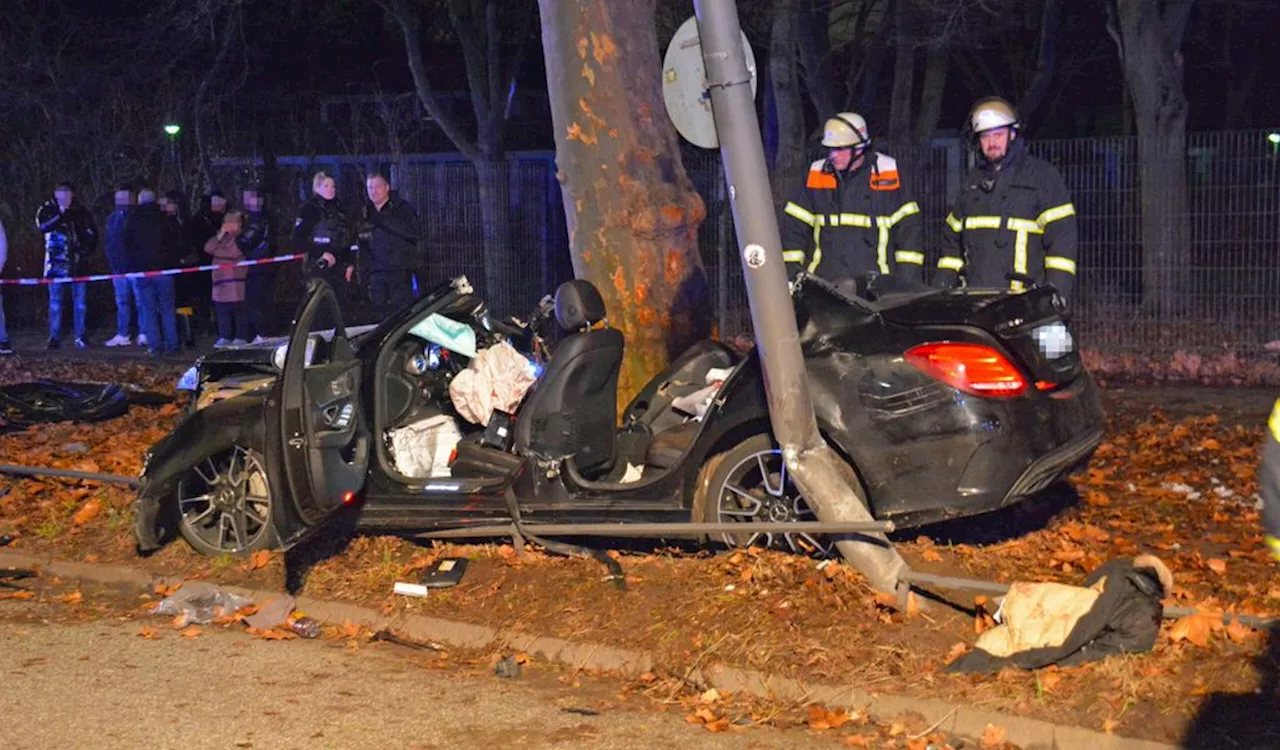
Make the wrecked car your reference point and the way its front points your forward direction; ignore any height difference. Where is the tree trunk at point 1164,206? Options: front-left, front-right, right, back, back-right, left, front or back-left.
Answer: back-right

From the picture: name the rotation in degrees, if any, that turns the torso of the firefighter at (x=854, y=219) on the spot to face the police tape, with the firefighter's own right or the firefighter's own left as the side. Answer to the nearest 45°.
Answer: approximately 135° to the firefighter's own right

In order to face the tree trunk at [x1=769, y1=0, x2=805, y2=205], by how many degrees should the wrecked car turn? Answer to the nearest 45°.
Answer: approximately 90° to its right

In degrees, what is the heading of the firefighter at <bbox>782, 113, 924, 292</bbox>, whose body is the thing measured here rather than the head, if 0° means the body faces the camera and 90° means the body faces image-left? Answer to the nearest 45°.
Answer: approximately 0°

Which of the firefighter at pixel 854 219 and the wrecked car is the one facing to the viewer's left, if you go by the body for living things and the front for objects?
the wrecked car

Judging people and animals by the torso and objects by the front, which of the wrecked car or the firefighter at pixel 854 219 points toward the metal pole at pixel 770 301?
the firefighter

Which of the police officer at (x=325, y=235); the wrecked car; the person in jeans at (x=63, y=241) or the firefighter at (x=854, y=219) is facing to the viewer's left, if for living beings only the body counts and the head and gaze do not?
the wrecked car

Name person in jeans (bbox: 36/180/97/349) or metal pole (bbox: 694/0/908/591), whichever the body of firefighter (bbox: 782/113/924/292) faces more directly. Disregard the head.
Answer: the metal pole

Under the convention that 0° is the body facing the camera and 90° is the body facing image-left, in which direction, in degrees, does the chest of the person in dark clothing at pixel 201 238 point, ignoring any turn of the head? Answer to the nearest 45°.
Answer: approximately 315°

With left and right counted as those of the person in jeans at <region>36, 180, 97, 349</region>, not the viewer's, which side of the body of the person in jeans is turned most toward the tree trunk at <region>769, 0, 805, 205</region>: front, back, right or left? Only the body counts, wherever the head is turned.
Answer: left

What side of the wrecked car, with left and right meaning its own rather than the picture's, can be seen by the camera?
left
